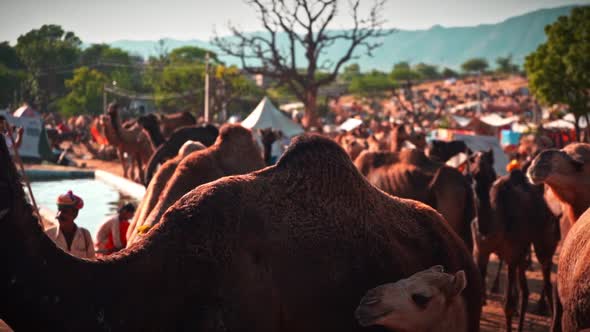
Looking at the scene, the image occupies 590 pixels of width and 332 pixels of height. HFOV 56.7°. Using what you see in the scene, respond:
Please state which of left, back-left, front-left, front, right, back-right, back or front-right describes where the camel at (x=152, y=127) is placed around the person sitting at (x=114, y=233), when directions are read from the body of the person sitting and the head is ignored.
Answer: left

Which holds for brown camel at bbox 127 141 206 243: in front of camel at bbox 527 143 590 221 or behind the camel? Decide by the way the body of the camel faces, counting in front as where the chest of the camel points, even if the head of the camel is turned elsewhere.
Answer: in front

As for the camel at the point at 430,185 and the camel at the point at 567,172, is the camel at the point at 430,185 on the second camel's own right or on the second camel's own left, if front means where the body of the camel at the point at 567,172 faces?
on the second camel's own right

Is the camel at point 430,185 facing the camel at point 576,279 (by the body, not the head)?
no

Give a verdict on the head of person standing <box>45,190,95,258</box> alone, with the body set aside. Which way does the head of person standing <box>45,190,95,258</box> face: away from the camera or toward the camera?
toward the camera

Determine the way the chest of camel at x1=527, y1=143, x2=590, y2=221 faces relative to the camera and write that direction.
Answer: to the viewer's left

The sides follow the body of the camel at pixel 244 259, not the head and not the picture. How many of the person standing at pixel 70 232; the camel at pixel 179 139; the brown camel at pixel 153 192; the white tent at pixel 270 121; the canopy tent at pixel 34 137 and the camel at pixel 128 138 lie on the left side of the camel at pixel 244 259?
0

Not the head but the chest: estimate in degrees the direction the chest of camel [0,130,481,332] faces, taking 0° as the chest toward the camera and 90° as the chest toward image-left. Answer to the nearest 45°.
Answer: approximately 90°

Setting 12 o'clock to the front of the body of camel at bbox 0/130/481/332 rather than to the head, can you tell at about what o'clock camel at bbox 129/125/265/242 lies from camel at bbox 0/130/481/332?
camel at bbox 129/125/265/242 is roughly at 3 o'clock from camel at bbox 0/130/481/332.
